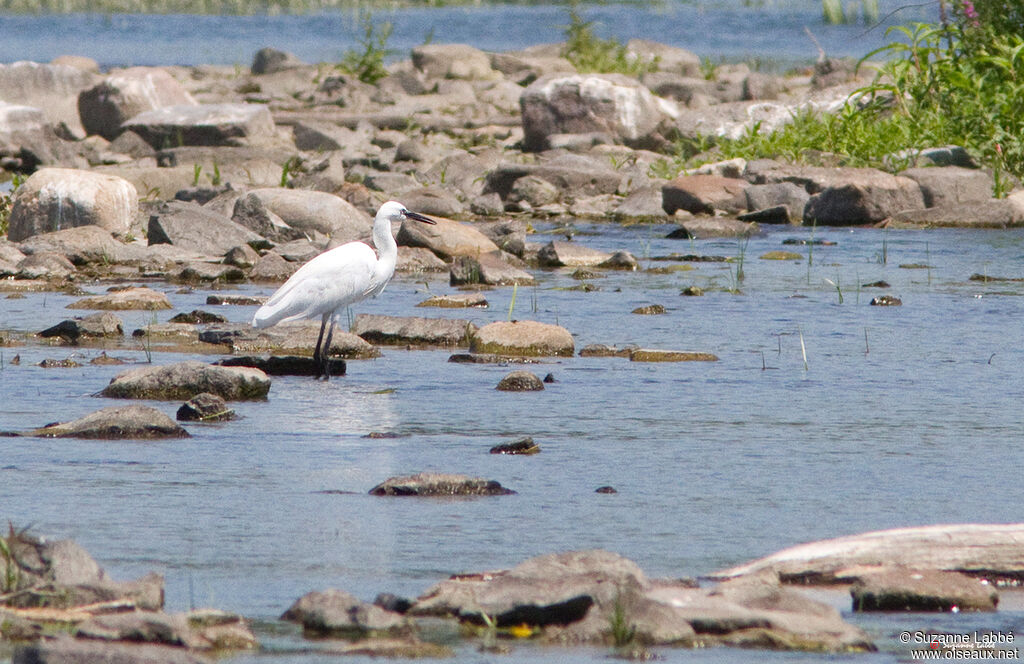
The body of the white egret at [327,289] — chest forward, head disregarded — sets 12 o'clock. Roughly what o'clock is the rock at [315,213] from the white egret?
The rock is roughly at 9 o'clock from the white egret.

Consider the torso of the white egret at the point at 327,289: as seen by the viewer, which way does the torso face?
to the viewer's right

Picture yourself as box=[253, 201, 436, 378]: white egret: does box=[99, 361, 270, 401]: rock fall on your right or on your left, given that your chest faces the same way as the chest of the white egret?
on your right

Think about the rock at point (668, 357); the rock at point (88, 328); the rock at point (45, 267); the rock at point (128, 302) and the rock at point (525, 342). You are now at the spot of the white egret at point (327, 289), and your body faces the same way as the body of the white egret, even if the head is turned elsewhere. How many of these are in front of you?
2

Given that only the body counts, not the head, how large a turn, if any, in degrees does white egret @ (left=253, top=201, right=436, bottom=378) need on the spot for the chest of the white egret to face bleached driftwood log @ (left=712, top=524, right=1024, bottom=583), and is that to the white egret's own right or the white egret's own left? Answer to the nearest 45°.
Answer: approximately 90° to the white egret's own right

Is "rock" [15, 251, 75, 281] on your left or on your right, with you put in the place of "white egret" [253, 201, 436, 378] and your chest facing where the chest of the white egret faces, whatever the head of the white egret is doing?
on your left

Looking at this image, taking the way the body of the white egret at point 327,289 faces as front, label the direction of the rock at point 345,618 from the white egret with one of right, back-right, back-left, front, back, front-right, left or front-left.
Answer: right

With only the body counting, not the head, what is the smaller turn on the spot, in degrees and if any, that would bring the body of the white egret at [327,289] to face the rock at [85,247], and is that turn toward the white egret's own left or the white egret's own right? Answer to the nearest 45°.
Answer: approximately 135° to the white egret's own left

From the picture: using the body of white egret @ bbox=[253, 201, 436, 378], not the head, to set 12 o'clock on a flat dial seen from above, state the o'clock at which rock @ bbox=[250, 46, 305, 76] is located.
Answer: The rock is roughly at 9 o'clock from the white egret.

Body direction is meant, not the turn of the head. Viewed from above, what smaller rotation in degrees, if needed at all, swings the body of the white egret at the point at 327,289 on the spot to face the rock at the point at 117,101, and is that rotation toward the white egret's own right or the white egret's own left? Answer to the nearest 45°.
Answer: approximately 90° to the white egret's own left
